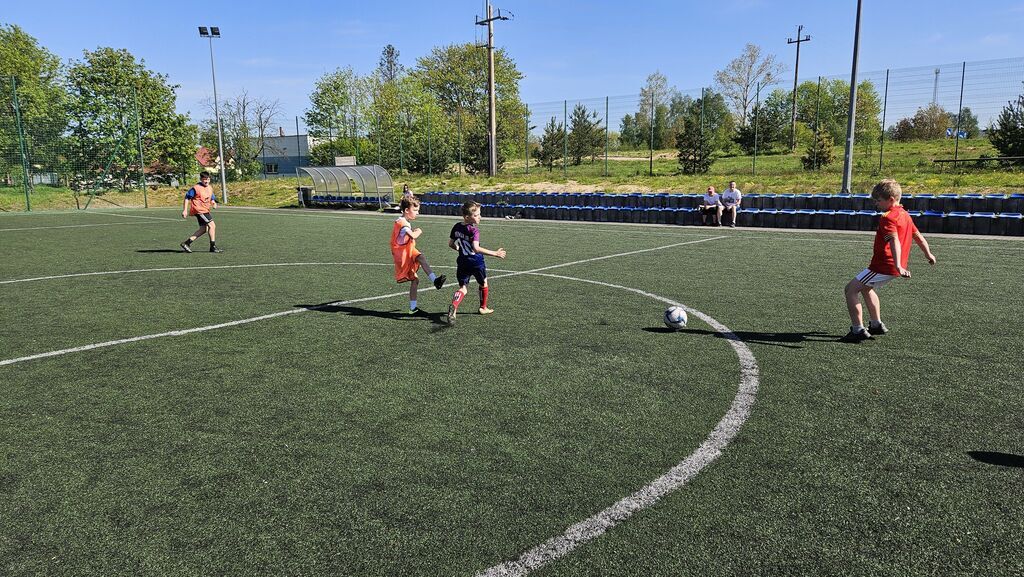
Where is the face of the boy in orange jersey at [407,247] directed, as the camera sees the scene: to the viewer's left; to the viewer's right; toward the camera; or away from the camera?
to the viewer's right

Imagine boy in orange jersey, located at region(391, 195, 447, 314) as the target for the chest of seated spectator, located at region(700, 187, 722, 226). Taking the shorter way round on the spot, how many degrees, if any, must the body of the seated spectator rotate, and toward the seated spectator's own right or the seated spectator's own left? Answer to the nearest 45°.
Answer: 0° — they already face them

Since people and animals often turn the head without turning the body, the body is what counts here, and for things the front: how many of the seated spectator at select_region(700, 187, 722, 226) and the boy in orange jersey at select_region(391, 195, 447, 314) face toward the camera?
1

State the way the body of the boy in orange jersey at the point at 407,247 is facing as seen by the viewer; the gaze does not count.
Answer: to the viewer's right

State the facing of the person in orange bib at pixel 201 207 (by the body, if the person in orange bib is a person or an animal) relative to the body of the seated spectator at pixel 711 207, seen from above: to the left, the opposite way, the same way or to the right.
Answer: to the left

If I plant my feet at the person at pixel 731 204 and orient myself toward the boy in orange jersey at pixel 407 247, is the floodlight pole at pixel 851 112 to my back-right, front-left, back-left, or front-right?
back-left

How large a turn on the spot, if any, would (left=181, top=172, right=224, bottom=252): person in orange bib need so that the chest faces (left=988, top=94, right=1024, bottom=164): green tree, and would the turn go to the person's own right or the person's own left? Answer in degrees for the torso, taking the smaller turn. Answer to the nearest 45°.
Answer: approximately 45° to the person's own left

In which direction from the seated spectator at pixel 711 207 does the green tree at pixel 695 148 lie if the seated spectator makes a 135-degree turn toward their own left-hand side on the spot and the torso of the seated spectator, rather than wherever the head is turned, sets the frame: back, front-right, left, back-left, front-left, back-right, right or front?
front-left

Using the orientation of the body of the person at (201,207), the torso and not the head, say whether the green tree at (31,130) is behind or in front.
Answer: behind

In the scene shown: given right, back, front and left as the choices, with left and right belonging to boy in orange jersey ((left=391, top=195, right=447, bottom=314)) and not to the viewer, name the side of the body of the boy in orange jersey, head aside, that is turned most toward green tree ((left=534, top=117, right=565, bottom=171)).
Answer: left

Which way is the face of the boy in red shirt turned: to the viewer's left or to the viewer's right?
to the viewer's left

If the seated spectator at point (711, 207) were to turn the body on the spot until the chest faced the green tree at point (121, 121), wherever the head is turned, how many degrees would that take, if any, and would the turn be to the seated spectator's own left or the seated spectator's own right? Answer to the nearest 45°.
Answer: approximately 90° to the seated spectator's own right

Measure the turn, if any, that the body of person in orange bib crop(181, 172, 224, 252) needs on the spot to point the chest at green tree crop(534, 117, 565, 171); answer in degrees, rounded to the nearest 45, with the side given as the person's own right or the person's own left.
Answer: approximately 90° to the person's own left
